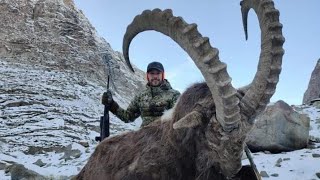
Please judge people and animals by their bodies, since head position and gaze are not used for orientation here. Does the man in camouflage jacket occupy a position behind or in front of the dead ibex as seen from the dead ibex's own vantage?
behind

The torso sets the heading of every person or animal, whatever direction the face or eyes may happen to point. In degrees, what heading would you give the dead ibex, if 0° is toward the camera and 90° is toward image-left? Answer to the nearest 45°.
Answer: approximately 315°
